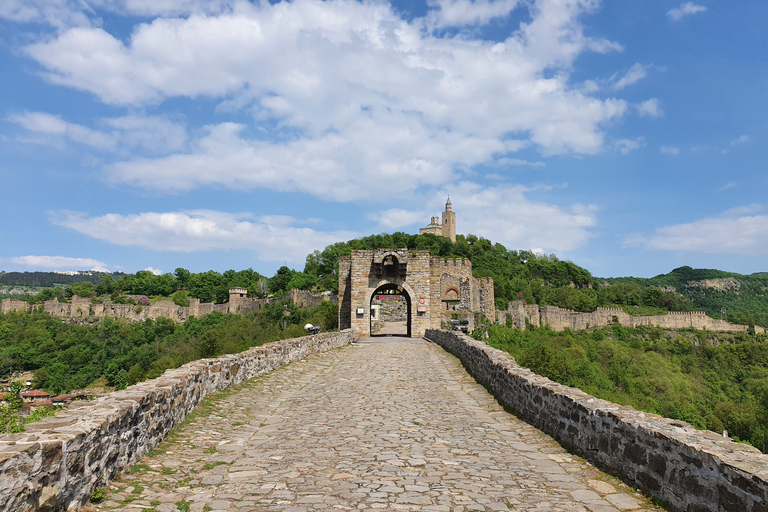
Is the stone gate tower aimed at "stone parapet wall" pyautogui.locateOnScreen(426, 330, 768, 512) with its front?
yes

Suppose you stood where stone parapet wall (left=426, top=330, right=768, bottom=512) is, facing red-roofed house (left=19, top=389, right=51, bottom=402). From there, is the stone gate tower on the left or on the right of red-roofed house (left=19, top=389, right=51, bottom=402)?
right

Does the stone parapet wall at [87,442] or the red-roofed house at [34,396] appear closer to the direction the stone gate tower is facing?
the stone parapet wall

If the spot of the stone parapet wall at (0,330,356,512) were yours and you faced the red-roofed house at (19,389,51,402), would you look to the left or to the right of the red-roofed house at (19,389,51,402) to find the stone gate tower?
right

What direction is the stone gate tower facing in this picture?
toward the camera

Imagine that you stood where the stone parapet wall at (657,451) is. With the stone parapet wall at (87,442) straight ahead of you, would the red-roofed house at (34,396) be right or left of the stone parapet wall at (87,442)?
right

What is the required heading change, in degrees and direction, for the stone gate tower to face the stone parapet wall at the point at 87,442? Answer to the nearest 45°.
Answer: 0° — it already faces it

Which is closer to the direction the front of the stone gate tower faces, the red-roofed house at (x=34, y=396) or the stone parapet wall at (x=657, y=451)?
the stone parapet wall
